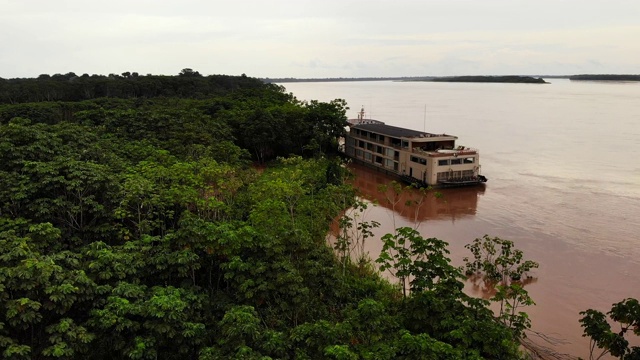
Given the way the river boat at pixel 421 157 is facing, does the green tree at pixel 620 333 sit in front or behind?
in front

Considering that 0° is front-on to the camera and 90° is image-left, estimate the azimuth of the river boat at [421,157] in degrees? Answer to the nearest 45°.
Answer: approximately 315°
